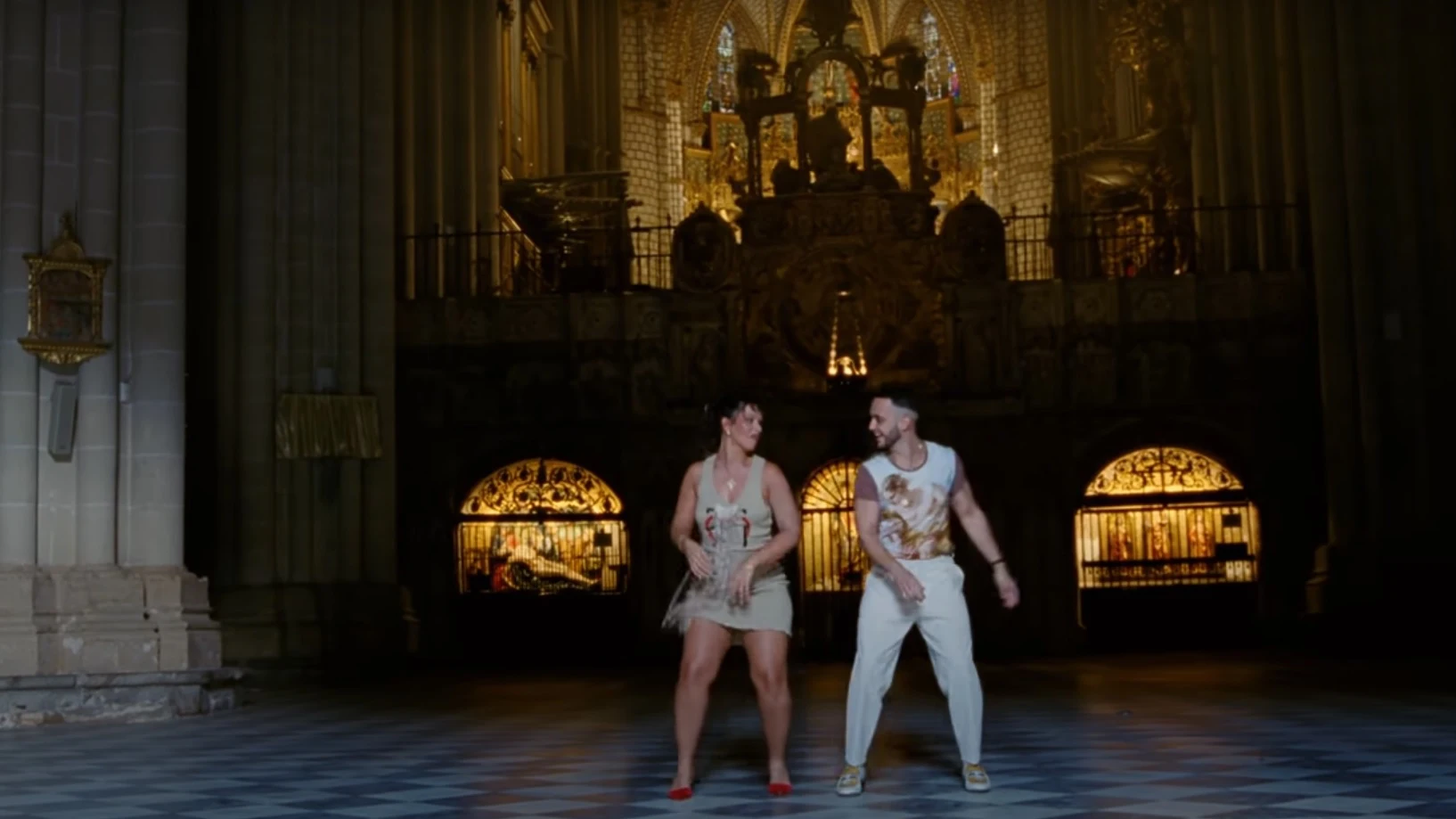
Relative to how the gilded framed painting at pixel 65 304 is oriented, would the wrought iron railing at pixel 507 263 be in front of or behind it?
behind

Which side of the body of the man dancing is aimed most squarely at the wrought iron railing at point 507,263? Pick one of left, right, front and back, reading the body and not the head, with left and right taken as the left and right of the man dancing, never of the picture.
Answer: back

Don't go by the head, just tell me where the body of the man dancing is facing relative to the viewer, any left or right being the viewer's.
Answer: facing the viewer

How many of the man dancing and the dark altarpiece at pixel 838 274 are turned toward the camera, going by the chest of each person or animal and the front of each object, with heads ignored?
2

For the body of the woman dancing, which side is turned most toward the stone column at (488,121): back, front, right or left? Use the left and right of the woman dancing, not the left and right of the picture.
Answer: back

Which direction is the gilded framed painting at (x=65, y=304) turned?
toward the camera

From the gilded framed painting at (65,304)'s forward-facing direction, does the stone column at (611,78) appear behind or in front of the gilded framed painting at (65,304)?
behind

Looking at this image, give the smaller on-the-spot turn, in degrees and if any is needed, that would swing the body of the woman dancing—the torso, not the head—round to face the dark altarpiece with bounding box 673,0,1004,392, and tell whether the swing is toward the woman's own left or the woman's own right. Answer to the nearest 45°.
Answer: approximately 180°

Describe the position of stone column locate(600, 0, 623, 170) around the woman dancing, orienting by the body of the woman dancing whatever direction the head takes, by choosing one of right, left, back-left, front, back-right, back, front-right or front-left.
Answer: back

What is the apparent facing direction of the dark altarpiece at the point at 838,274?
toward the camera

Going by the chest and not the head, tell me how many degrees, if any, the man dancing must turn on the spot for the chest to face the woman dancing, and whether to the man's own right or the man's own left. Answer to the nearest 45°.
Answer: approximately 90° to the man's own right

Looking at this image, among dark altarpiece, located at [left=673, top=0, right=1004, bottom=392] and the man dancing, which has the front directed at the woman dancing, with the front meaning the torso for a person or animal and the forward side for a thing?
the dark altarpiece
